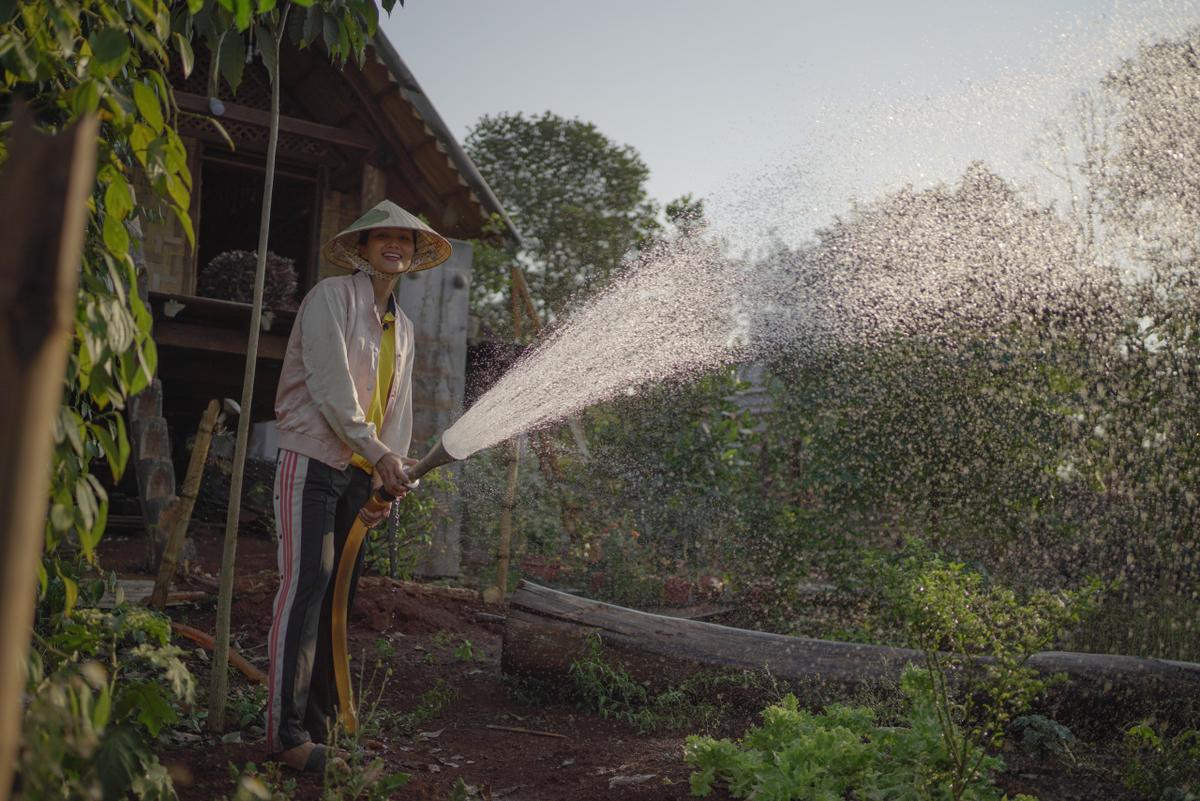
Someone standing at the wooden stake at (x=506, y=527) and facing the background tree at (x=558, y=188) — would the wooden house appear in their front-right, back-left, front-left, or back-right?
front-left

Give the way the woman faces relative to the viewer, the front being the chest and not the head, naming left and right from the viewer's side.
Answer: facing the viewer and to the right of the viewer

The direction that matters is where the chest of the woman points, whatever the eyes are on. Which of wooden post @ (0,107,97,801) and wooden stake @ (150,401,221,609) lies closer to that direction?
the wooden post

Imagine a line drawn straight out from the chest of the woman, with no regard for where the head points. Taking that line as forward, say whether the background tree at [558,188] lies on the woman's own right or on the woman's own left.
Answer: on the woman's own left

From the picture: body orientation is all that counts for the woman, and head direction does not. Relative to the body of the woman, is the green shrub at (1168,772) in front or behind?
in front

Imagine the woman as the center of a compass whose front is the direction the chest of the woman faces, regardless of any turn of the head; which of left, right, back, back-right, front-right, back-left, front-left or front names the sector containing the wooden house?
back-left

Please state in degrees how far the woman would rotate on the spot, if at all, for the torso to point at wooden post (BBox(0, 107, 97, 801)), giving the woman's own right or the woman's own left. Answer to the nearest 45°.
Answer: approximately 45° to the woman's own right

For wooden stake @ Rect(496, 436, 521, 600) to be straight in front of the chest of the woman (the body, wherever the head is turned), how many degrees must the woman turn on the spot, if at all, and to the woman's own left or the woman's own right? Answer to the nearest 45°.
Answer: approximately 135° to the woman's own left

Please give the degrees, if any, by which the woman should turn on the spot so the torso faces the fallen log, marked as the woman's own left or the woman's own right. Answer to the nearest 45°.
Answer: approximately 90° to the woman's own left

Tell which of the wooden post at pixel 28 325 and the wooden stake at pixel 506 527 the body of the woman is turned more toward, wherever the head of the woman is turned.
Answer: the wooden post

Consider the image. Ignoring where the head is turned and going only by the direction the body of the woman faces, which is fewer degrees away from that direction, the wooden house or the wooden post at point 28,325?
the wooden post

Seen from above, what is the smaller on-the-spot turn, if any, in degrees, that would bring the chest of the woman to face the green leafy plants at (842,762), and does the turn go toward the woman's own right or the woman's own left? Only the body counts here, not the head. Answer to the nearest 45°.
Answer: approximately 45° to the woman's own left
